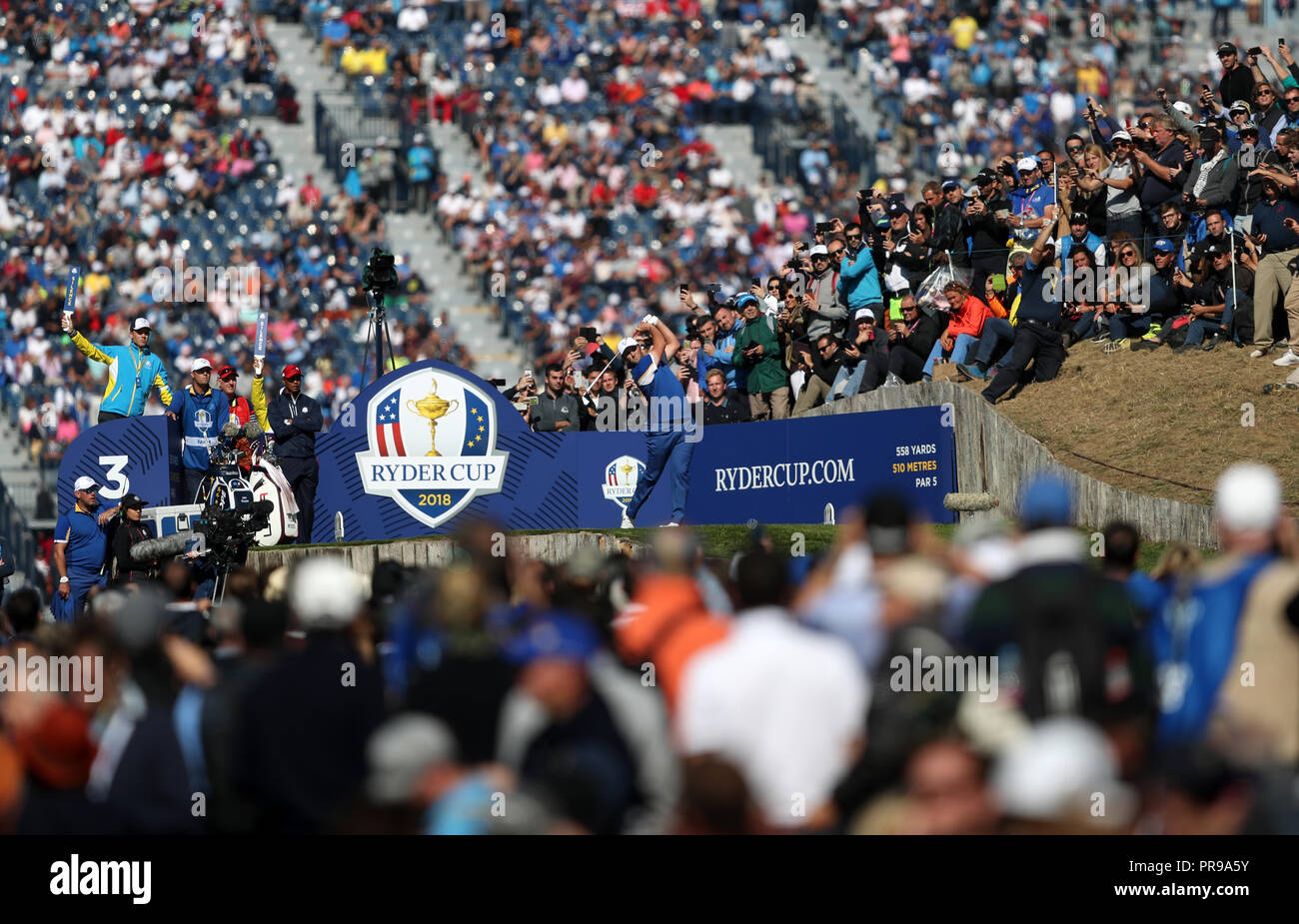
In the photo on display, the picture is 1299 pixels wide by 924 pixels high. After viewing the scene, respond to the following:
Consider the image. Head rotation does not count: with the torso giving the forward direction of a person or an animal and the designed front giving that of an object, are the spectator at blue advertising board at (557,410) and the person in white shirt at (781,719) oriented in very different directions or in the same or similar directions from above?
very different directions

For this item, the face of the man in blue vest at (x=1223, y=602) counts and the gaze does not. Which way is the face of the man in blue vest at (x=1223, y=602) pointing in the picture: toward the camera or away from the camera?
away from the camera

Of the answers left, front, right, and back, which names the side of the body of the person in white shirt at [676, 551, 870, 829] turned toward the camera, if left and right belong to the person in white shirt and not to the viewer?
back

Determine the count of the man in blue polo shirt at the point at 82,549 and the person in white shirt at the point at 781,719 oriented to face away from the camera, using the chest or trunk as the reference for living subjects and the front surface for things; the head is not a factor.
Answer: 1

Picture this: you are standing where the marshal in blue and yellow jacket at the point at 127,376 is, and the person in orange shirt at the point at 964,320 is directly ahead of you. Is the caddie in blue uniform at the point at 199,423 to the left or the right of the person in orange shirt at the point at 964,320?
right

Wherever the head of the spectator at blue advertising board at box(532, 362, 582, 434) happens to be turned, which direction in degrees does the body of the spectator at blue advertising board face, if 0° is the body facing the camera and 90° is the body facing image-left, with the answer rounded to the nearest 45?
approximately 0°

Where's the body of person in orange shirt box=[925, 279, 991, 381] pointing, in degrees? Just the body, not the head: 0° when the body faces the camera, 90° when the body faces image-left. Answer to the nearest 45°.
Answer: approximately 45°

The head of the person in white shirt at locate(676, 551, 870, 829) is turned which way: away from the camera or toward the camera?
away from the camera

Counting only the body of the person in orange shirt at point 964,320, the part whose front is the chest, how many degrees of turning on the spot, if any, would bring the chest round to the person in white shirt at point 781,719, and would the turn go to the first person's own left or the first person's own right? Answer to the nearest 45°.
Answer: approximately 45° to the first person's own left

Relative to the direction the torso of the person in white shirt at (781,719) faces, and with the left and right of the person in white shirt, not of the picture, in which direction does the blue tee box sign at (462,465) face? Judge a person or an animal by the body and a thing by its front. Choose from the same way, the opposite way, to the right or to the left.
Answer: the opposite way

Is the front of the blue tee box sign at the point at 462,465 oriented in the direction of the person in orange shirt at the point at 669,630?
yes

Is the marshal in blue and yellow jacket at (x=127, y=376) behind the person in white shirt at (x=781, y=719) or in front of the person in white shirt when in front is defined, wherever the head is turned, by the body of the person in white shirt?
in front

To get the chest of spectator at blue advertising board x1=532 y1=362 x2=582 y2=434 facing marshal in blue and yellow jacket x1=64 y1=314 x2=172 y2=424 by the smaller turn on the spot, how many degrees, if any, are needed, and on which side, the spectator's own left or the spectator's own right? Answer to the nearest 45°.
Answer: approximately 90° to the spectator's own right

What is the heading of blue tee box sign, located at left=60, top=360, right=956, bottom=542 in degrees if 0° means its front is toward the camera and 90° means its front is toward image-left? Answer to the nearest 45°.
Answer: approximately 0°

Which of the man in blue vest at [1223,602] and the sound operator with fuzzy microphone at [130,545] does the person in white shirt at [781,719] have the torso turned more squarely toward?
the sound operator with fuzzy microphone

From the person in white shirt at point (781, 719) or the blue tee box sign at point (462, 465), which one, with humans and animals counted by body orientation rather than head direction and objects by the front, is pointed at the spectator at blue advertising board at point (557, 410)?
the person in white shirt

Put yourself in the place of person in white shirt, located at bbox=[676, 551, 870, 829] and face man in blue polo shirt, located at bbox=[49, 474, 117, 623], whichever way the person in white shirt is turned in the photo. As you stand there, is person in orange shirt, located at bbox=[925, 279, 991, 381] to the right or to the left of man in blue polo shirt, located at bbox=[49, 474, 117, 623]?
right

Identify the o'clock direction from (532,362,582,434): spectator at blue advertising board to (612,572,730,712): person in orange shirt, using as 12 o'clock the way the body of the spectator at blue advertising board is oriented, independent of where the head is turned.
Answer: The person in orange shirt is roughly at 12 o'clock from the spectator at blue advertising board.

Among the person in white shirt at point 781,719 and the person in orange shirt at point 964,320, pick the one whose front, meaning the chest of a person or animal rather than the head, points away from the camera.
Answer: the person in white shirt
